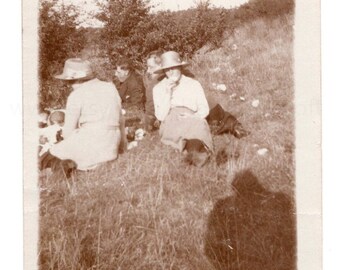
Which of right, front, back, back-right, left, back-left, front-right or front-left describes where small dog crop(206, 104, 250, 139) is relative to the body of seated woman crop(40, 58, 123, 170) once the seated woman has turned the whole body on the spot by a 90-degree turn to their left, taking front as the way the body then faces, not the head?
back-left

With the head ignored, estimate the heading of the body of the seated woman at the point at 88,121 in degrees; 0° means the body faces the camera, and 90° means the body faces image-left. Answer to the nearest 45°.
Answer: approximately 135°
